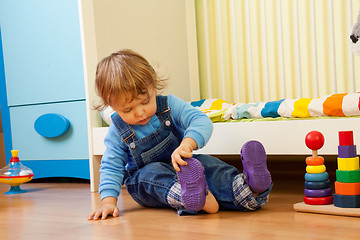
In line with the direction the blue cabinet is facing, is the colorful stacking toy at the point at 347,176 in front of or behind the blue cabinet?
in front

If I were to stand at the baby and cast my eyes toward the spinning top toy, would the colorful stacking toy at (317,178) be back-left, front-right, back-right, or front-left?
back-right

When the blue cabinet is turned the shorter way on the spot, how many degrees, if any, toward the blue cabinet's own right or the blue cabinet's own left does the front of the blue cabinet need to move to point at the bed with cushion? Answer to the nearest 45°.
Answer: approximately 45° to the blue cabinet's own left

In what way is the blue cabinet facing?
toward the camera

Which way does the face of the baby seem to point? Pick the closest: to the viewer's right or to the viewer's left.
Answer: to the viewer's right

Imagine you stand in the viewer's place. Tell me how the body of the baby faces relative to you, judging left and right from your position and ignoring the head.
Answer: facing the viewer and to the right of the viewer
